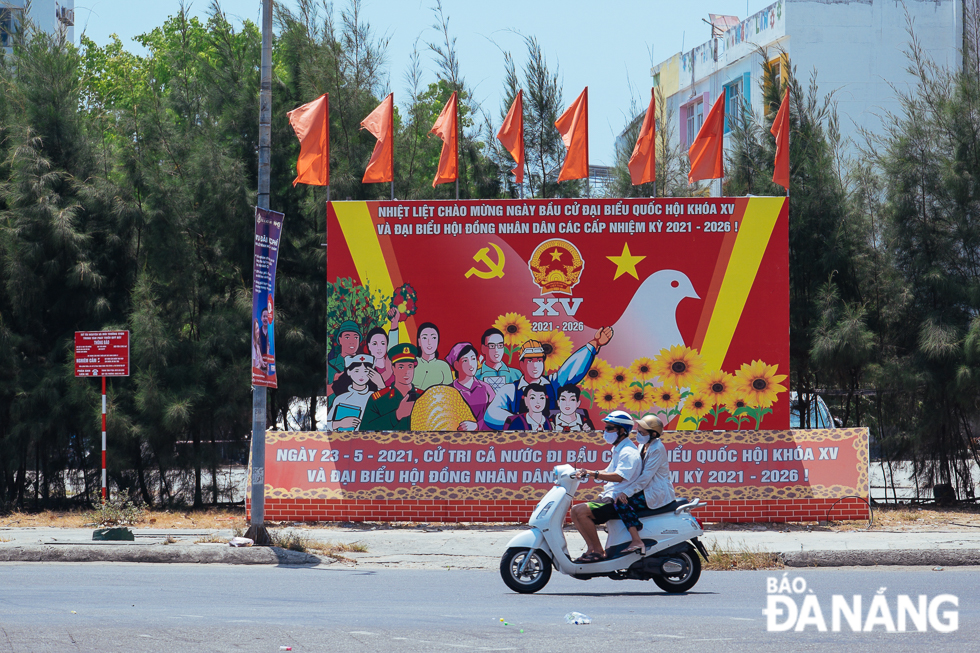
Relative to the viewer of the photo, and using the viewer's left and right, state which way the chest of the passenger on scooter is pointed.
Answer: facing to the left of the viewer

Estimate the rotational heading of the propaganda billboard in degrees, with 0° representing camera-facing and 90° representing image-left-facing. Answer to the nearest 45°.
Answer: approximately 0°

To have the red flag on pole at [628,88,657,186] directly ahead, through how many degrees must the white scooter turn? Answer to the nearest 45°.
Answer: approximately 90° to its right

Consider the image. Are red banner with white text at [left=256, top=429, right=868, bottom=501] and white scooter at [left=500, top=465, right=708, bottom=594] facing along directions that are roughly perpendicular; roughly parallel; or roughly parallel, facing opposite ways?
roughly perpendicular

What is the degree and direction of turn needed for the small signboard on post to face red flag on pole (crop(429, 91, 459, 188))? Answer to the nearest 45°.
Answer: approximately 90° to its left

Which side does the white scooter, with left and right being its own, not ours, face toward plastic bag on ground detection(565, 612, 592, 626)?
left

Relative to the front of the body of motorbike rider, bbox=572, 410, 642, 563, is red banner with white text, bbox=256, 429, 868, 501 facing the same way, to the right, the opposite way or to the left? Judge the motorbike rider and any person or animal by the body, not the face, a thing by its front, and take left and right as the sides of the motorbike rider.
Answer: to the left

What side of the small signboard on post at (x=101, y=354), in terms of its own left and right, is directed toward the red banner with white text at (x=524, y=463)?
left

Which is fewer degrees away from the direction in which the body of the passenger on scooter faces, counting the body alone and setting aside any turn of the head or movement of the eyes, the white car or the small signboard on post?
the small signboard on post

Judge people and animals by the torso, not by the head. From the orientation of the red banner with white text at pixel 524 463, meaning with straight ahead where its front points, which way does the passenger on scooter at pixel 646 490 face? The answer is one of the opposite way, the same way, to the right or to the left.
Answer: to the right
